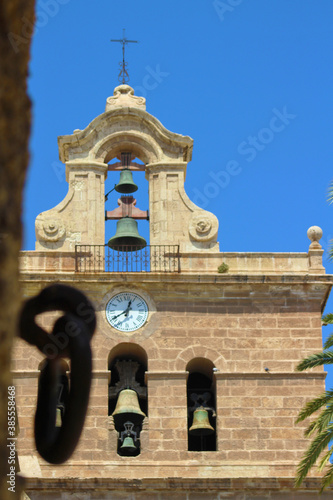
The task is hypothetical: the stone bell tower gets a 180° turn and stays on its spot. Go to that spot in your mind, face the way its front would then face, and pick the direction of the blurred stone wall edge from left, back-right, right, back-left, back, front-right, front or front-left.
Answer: back

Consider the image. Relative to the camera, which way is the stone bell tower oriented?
toward the camera

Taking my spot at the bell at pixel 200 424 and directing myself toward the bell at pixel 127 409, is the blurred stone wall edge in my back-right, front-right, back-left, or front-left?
front-left
